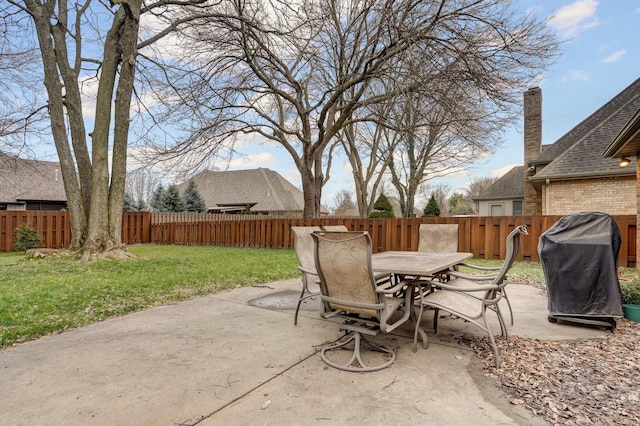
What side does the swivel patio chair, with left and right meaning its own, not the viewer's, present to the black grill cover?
front

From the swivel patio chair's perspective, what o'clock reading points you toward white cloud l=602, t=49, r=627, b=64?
The white cloud is roughly at 12 o'clock from the swivel patio chair.

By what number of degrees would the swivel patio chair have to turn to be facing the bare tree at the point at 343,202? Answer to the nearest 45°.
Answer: approximately 45° to its left

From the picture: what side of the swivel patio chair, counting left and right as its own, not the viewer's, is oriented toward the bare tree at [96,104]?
left

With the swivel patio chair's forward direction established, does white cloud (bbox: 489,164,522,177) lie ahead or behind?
ahead

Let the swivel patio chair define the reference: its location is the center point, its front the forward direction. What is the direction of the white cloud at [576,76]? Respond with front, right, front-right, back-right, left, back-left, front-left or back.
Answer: front

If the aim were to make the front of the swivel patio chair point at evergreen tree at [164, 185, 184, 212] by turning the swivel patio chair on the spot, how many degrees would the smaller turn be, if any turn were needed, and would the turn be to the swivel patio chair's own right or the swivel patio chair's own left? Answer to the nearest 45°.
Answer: approximately 90° to the swivel patio chair's own left

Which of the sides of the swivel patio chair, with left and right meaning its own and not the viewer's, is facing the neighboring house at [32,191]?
left

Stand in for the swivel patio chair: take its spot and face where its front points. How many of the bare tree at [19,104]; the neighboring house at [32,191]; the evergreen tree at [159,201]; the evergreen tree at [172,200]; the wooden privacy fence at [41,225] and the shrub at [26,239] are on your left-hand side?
6

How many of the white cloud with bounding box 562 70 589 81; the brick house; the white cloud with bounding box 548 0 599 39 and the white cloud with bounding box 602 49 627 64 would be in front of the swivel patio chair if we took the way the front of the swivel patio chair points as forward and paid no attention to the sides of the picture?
4

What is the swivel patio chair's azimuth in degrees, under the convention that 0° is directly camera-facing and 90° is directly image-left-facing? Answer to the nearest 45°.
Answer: approximately 225°

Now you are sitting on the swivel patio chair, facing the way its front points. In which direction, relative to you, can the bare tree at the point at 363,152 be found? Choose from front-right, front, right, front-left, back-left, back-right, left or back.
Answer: front-left

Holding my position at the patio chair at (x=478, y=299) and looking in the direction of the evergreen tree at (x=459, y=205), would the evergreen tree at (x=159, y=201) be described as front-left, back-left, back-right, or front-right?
front-left

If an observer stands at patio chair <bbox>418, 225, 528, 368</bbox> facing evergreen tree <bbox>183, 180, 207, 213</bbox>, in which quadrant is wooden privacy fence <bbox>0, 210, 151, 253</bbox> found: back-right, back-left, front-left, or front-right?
front-left

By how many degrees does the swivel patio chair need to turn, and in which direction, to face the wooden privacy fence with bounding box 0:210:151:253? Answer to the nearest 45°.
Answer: approximately 90° to its left
